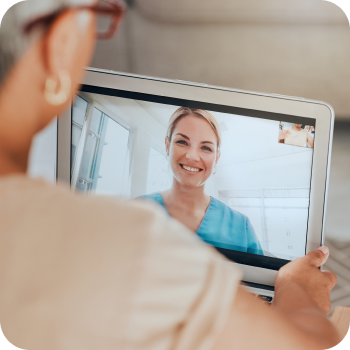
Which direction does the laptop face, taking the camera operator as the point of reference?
facing the viewer
